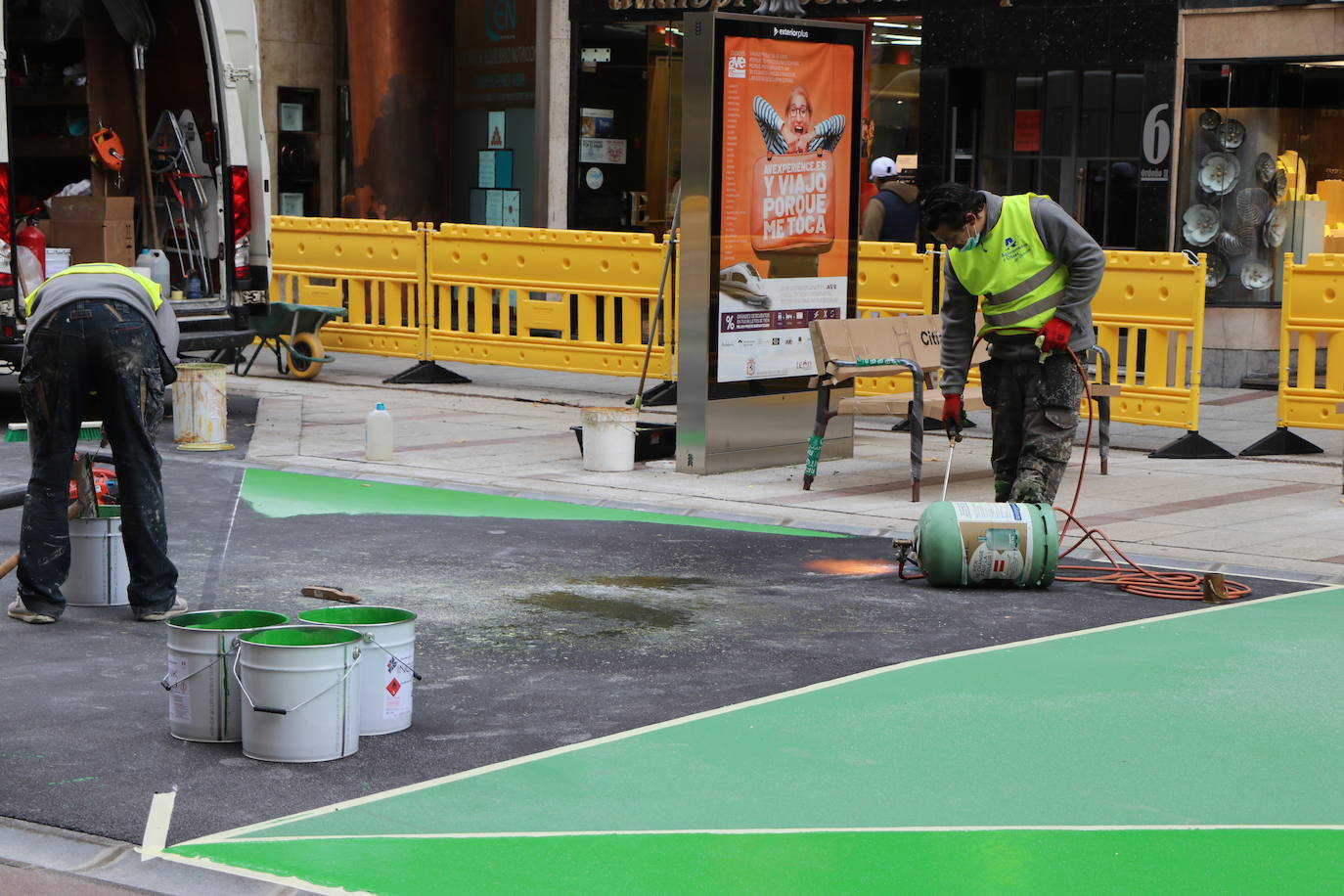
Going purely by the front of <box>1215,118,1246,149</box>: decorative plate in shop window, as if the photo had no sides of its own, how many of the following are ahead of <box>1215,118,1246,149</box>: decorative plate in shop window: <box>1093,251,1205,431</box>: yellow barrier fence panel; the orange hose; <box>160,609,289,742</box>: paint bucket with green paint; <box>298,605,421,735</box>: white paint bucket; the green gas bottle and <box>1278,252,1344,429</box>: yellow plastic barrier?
6

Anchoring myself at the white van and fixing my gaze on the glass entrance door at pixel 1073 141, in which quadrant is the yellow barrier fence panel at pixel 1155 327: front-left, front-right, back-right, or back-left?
front-right

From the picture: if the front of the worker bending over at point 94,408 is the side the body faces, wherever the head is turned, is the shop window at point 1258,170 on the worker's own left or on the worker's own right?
on the worker's own right

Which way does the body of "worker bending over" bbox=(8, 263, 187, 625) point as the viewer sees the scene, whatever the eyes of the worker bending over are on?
away from the camera

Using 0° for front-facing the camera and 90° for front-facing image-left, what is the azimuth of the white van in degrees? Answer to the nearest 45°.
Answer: approximately 180°

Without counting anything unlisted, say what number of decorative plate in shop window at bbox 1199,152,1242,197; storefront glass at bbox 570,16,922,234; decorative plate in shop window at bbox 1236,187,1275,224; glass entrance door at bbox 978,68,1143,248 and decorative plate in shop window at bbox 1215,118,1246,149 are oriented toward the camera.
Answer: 5

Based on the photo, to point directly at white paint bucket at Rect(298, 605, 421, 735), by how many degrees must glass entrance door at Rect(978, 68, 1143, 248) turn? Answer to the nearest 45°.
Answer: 0° — it already faces it

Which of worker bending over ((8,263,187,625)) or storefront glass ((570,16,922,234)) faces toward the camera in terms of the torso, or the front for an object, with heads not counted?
the storefront glass

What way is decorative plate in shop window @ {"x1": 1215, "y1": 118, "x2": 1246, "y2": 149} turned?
toward the camera

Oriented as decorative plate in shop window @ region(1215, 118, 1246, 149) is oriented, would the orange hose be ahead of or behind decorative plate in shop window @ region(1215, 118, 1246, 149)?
ahead

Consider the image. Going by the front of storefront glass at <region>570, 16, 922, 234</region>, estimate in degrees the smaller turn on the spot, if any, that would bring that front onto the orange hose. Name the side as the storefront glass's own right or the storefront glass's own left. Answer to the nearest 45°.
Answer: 0° — it already faces it

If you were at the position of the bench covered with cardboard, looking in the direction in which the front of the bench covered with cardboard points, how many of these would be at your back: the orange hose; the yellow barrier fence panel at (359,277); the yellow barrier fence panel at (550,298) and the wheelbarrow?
3

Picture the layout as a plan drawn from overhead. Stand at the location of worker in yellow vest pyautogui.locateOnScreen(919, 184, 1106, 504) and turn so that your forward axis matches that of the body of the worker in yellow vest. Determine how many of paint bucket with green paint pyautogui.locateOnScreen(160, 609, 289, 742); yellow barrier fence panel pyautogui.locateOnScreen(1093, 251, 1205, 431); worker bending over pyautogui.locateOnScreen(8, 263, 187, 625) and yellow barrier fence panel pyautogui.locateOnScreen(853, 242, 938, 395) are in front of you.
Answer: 2

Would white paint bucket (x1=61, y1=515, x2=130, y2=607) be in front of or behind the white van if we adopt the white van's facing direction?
behind

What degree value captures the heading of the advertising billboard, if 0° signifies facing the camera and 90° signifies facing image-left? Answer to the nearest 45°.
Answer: approximately 315°

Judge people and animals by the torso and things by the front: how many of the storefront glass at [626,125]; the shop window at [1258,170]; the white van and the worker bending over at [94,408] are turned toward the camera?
2

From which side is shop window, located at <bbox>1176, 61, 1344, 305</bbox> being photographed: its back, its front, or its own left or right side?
front

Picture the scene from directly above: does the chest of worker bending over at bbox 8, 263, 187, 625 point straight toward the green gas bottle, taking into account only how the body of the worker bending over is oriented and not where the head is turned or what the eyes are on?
no

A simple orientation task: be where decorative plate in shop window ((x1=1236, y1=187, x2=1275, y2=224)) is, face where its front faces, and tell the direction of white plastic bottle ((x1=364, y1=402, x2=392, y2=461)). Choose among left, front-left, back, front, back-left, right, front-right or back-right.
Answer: front-right

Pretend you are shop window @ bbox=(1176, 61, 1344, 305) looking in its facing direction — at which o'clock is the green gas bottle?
The green gas bottle is roughly at 12 o'clock from the shop window.
